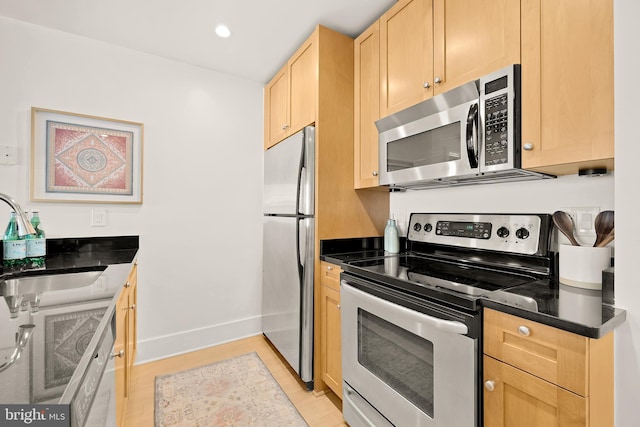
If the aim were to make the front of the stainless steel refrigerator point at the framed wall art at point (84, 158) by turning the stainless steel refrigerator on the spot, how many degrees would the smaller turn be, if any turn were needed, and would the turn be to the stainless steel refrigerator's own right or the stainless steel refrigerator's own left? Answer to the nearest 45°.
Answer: approximately 45° to the stainless steel refrigerator's own right

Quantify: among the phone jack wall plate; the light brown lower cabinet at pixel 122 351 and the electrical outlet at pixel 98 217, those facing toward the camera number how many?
2

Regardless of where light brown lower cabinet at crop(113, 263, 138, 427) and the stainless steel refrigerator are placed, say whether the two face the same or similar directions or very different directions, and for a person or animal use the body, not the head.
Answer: very different directions

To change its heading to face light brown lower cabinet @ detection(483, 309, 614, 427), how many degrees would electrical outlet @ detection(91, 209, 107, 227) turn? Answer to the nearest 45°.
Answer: approximately 45° to its left

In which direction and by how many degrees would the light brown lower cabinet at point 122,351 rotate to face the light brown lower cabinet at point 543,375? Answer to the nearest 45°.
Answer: approximately 45° to its right

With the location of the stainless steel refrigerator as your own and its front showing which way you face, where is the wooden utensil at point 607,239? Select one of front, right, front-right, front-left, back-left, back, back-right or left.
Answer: left

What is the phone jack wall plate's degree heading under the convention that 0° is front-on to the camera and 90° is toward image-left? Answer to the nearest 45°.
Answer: approximately 0°

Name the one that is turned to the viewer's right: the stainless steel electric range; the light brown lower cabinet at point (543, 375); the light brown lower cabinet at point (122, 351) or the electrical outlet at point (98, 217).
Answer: the light brown lower cabinet at point (122, 351)
